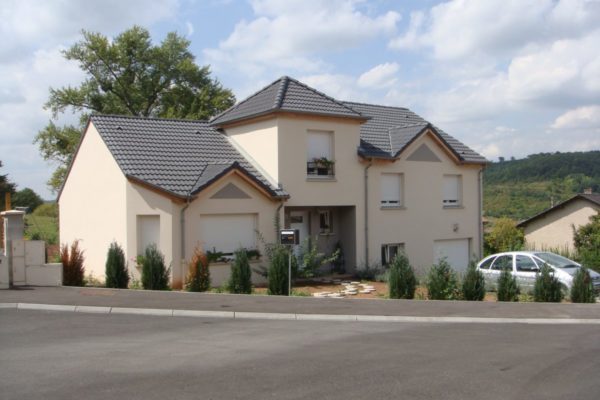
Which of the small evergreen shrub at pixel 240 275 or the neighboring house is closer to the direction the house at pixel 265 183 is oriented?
the small evergreen shrub

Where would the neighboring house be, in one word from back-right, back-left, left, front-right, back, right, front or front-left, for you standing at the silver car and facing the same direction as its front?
back-left

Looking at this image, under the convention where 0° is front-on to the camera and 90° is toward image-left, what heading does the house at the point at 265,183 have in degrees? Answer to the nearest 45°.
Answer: approximately 315°

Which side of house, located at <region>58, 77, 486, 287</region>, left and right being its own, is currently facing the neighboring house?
left
